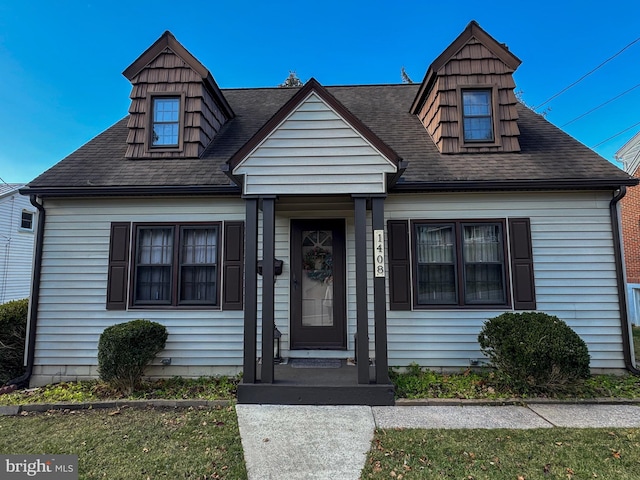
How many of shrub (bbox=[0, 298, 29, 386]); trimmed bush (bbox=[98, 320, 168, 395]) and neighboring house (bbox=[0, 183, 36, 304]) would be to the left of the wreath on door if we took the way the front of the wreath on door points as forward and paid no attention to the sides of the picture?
0

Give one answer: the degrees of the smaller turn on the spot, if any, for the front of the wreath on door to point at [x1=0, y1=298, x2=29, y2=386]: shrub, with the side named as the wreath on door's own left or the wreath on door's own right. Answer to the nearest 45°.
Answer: approximately 90° to the wreath on door's own right

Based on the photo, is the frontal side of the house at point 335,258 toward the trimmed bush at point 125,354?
no

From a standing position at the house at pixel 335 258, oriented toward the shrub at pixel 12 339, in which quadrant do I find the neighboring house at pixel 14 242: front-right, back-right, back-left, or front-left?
front-right

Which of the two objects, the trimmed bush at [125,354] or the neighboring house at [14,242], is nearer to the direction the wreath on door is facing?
the trimmed bush

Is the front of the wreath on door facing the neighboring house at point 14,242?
no

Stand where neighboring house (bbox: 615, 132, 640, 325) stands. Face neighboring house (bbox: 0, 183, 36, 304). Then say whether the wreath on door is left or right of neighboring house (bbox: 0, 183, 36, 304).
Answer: left

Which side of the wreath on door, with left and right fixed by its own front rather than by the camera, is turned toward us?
front

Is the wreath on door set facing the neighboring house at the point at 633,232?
no

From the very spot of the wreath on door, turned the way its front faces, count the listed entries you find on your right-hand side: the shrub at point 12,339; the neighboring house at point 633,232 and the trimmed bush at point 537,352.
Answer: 1

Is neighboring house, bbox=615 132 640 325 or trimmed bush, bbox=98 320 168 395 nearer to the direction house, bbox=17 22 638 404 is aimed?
the trimmed bush

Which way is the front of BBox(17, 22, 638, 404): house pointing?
toward the camera

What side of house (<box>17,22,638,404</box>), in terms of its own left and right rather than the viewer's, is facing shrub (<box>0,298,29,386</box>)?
right
